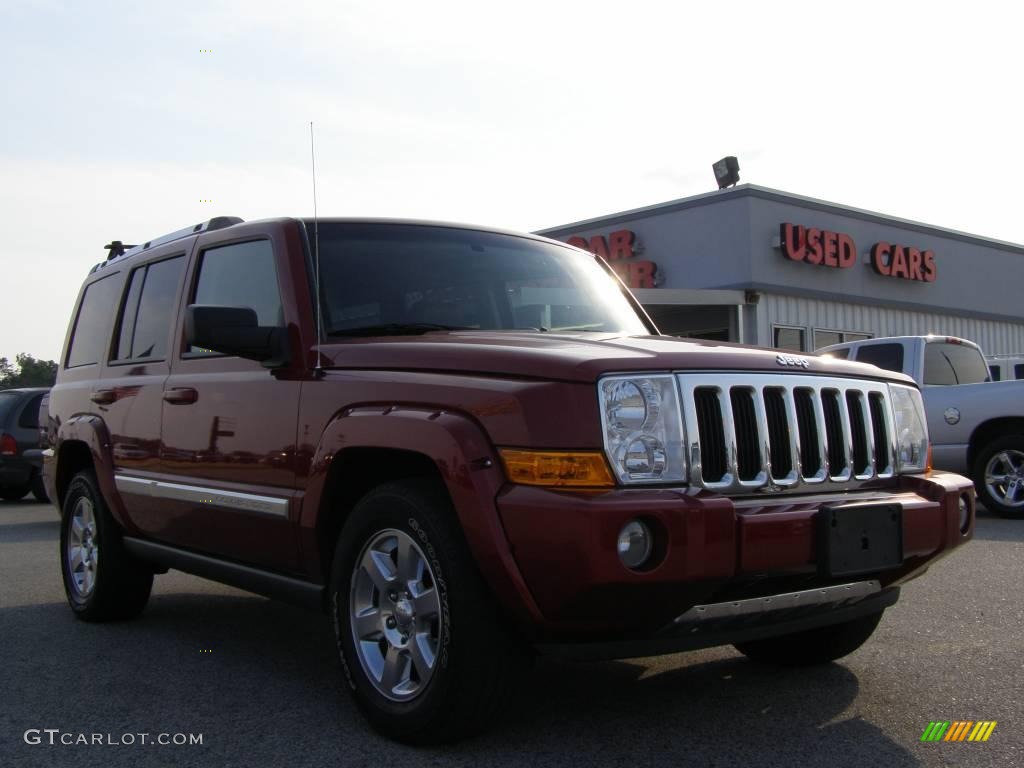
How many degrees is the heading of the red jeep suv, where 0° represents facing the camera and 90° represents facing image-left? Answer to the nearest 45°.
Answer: approximately 315°

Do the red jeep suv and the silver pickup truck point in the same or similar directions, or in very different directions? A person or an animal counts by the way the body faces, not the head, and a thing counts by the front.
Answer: very different directions

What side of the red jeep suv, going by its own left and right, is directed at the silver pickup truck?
left

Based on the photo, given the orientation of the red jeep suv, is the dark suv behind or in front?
behind

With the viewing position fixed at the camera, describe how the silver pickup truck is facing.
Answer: facing away from the viewer and to the left of the viewer

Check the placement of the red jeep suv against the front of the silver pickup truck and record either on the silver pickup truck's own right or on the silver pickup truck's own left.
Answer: on the silver pickup truck's own left

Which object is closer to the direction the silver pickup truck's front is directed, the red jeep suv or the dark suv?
the dark suv
